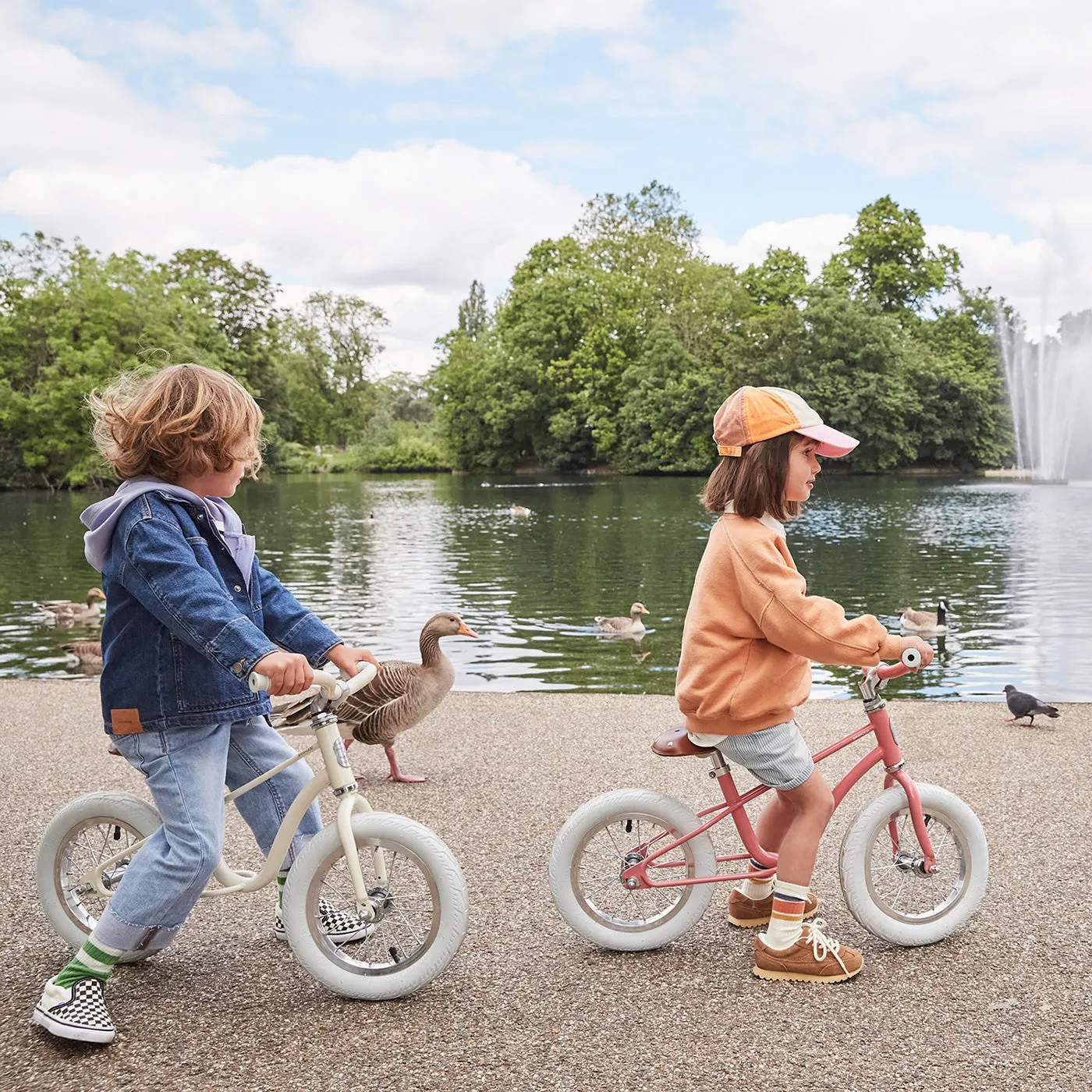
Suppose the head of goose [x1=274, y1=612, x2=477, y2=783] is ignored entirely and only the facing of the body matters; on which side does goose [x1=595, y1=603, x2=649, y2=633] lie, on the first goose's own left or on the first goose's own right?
on the first goose's own left

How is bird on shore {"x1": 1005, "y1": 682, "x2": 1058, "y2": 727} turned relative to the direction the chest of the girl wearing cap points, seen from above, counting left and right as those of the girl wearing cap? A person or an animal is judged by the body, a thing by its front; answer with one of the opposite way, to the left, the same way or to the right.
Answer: the opposite way

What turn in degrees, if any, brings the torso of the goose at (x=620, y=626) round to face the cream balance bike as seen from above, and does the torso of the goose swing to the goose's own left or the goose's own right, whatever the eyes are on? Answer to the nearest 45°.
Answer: approximately 90° to the goose's own right

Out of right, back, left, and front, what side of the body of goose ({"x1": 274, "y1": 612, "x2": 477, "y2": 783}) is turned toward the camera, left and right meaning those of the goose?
right

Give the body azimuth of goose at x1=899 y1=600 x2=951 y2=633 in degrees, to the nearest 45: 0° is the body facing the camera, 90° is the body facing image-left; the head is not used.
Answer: approximately 270°

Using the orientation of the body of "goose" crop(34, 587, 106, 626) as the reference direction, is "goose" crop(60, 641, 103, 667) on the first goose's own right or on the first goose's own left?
on the first goose's own right

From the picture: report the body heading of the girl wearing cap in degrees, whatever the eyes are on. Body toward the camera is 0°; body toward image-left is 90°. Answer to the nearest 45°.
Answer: approximately 270°

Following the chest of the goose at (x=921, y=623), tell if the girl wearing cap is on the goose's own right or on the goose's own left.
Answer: on the goose's own right

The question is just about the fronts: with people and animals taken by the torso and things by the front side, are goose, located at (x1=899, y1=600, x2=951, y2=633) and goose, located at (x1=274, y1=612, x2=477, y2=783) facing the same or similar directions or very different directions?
same or similar directions

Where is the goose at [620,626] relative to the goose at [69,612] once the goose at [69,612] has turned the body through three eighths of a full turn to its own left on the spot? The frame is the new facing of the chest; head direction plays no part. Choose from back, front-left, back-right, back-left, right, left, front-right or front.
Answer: back

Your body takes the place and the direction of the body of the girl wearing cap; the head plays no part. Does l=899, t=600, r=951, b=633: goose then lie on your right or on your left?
on your left

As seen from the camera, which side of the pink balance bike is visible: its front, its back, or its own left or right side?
right

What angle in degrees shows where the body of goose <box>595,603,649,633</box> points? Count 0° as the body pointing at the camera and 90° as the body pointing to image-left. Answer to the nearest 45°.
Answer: approximately 270°

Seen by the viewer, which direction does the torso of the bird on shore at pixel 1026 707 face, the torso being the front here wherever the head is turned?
to the viewer's left

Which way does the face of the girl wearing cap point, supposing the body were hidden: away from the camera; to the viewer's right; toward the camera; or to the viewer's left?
to the viewer's right

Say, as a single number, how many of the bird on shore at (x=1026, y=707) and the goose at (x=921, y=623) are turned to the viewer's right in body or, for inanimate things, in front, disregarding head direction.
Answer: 1

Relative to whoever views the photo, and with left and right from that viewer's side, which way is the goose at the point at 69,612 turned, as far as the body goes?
facing to the right of the viewer
